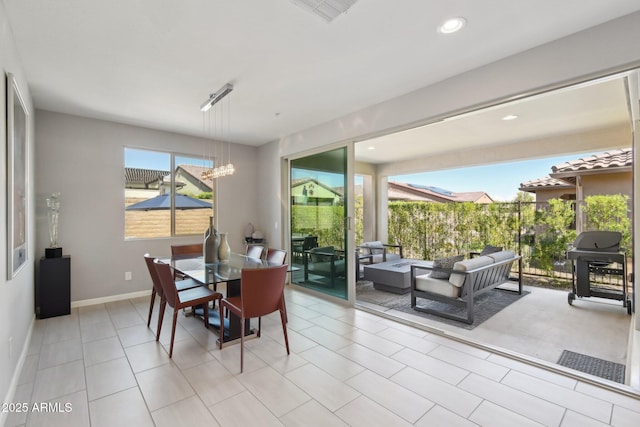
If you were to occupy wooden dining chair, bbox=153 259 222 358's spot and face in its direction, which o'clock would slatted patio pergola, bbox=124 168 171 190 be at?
The slatted patio pergola is roughly at 10 o'clock from the wooden dining chair.

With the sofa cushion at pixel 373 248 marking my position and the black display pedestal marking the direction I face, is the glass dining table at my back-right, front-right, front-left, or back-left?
front-left

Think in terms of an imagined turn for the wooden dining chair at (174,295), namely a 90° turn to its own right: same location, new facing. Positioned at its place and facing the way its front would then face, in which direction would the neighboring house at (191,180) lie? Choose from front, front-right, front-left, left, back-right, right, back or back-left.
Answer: back-left

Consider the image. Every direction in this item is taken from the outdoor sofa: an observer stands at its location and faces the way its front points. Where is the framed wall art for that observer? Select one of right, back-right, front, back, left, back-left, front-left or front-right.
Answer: left

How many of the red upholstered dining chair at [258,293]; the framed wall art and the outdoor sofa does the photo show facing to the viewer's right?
1

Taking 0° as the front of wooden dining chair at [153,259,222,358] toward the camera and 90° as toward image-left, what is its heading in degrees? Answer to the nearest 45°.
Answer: approximately 225°

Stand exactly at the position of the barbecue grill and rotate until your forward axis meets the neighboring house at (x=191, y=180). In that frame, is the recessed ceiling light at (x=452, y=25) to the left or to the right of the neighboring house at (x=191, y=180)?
left

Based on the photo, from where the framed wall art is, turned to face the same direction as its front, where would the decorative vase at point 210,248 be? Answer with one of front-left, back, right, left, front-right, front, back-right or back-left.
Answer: front

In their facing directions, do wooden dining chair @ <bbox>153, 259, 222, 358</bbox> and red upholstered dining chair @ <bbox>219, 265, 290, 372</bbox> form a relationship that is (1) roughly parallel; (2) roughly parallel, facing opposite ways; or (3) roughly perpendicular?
roughly perpendicular

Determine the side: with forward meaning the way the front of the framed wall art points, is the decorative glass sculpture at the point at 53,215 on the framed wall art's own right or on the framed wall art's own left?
on the framed wall art's own left

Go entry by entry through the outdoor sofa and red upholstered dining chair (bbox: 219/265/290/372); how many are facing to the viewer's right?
0

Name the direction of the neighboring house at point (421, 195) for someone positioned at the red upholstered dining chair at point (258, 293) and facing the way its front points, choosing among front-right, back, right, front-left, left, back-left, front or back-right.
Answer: right

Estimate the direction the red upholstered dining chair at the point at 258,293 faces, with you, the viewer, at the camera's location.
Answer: facing away from the viewer and to the left of the viewer

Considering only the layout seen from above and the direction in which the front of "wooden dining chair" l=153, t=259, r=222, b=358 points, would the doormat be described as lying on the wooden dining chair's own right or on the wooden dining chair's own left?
on the wooden dining chair's own right
